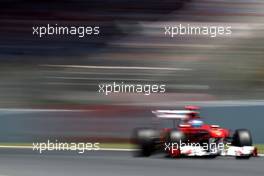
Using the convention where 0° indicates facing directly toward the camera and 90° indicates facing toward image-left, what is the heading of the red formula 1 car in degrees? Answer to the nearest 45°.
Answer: approximately 315°
